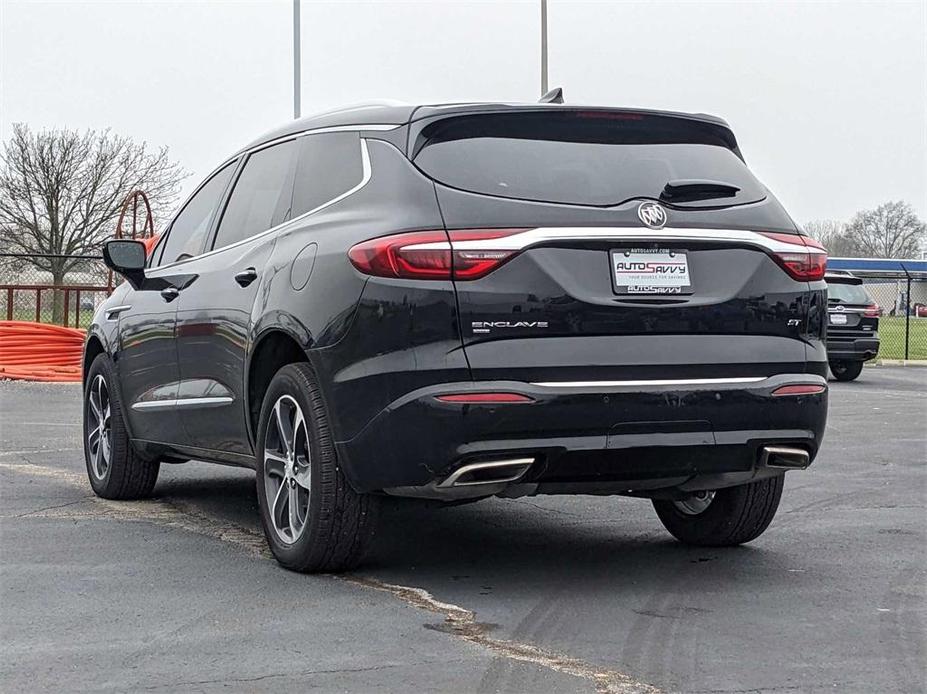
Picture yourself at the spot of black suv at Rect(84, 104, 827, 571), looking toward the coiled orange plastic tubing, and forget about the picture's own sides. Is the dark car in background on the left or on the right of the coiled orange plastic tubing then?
right

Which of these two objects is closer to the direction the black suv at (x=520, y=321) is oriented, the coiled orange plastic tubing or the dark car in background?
the coiled orange plastic tubing

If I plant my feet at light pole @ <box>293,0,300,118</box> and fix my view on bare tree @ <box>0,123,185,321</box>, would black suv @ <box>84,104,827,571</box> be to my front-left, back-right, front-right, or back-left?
back-left

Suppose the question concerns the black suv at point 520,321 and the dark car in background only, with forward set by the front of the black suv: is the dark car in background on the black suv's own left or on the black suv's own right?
on the black suv's own right

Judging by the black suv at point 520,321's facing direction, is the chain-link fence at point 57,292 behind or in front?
in front

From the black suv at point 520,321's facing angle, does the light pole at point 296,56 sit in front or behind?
in front

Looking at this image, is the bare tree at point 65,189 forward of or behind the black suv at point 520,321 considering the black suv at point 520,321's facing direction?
forward

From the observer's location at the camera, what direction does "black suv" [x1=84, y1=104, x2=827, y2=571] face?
facing away from the viewer and to the left of the viewer
